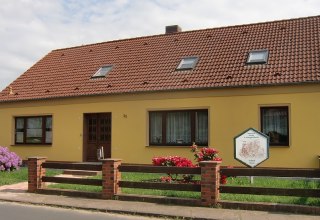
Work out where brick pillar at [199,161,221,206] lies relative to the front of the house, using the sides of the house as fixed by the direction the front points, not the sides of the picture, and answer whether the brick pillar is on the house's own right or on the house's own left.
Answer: on the house's own left

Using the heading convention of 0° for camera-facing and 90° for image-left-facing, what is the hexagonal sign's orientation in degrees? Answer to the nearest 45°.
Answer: approximately 0°

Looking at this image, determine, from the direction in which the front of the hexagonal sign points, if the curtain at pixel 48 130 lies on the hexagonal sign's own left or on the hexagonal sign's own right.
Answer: on the hexagonal sign's own right

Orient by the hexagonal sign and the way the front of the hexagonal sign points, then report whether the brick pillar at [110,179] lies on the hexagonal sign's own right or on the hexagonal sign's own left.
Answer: on the hexagonal sign's own right

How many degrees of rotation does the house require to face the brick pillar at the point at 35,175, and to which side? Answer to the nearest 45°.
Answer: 0° — it already faces it

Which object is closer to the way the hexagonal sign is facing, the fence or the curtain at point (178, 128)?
the fence

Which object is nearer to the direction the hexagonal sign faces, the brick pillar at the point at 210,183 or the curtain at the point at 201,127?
the brick pillar

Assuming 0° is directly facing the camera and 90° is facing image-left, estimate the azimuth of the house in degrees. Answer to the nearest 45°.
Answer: approximately 45°
